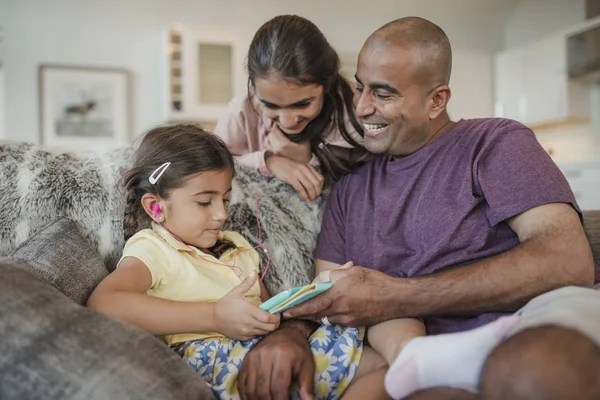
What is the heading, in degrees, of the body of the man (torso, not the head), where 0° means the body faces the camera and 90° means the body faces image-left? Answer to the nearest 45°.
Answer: approximately 45°

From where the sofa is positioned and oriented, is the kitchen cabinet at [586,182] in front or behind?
behind

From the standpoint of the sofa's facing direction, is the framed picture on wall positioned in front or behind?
behind

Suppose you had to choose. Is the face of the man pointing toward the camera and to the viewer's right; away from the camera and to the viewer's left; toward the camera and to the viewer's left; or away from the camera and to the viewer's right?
toward the camera and to the viewer's left

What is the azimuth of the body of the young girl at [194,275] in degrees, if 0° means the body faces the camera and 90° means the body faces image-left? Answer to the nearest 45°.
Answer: approximately 315°

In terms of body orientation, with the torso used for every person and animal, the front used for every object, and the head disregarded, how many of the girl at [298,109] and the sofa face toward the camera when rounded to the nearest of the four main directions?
2
